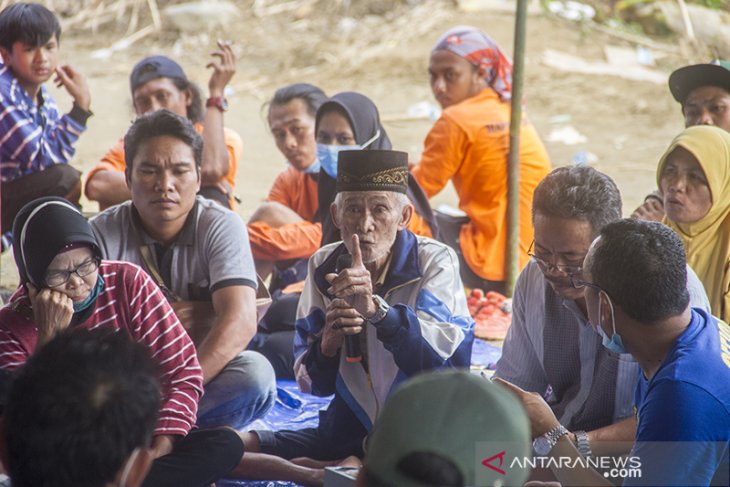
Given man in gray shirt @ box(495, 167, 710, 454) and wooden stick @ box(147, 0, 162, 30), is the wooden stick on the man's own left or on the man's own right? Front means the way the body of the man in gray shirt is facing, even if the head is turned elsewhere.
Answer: on the man's own right

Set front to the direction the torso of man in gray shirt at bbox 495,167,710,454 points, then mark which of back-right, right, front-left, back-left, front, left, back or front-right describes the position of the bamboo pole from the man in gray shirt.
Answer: back-right

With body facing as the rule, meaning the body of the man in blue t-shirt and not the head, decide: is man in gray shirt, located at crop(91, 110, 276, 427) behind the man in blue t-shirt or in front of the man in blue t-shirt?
in front

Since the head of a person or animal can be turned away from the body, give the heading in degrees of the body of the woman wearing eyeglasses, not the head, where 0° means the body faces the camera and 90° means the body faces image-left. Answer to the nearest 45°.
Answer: approximately 315°

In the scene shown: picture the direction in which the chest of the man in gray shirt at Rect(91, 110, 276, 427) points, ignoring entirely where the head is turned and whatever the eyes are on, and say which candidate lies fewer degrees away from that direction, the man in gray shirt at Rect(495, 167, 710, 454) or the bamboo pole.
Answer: the man in gray shirt

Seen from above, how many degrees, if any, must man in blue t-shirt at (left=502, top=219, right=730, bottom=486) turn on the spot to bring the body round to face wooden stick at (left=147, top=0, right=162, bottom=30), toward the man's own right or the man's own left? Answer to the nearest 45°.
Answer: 0° — they already face it

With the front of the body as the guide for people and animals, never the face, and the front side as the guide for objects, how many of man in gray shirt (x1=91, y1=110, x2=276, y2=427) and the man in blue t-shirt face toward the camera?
1

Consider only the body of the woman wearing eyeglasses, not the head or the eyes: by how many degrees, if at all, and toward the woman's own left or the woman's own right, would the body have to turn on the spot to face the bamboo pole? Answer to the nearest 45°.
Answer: approximately 90° to the woman's own left

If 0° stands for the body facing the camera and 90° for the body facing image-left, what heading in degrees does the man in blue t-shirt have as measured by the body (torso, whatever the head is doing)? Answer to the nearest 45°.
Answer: approximately 135°

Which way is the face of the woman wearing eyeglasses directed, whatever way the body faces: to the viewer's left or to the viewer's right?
to the viewer's right

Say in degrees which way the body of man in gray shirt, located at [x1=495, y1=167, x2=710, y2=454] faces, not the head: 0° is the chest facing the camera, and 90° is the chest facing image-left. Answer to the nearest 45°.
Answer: approximately 45°

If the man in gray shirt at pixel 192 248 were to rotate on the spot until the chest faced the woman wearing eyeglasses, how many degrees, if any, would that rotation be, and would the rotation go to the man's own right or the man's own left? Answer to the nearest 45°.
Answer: approximately 45° to the man's own right

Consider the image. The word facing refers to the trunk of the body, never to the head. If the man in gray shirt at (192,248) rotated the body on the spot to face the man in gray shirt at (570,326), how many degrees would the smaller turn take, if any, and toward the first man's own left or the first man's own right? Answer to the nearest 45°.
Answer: approximately 45° to the first man's own left

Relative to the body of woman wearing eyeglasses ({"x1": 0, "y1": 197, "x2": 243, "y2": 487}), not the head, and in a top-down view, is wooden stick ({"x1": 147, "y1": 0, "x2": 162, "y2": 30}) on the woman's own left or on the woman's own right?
on the woman's own left
